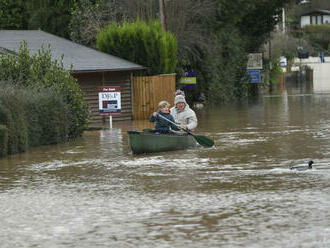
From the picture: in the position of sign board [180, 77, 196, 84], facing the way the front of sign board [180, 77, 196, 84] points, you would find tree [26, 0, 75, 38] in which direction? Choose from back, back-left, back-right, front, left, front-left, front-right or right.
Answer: right

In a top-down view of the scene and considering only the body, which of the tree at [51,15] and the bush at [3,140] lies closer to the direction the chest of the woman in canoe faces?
the bush

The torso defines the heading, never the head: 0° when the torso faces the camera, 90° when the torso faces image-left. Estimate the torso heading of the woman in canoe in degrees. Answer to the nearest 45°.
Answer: approximately 45°

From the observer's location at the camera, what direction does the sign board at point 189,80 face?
facing the viewer

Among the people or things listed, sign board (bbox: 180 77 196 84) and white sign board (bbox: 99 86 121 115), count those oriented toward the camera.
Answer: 2

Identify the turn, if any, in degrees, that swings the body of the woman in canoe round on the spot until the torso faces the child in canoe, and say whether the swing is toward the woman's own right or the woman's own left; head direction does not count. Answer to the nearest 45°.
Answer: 0° — they already face them

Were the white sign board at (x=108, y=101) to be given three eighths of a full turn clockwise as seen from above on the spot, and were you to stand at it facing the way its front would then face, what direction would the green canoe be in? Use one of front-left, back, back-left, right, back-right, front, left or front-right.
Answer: back-left

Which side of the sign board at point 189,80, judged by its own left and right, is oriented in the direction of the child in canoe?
front

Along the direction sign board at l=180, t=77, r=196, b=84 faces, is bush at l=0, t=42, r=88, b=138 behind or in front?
in front

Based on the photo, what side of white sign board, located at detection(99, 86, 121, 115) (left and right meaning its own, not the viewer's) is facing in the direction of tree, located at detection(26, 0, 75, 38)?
back

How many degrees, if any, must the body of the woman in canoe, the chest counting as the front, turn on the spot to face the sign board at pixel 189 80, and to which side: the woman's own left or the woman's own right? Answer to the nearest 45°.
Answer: approximately 135° to the woman's own right
